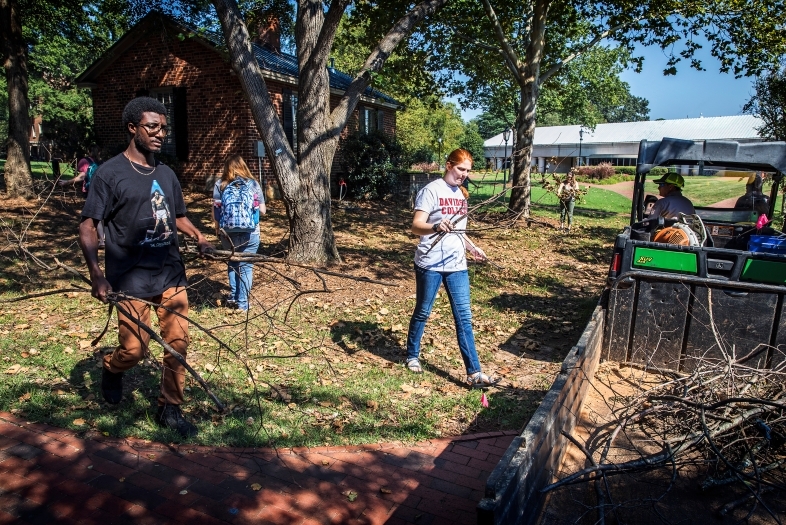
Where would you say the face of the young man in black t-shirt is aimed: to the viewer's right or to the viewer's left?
to the viewer's right

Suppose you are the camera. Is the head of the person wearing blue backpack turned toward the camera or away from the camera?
away from the camera

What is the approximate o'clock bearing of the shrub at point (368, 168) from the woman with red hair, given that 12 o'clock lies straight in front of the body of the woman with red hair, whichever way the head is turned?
The shrub is roughly at 7 o'clock from the woman with red hair.

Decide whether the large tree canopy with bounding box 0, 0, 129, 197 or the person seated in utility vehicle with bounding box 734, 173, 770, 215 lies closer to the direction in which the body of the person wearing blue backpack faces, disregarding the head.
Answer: the large tree canopy

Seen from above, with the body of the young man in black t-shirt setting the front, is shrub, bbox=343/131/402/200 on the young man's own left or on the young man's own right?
on the young man's own left

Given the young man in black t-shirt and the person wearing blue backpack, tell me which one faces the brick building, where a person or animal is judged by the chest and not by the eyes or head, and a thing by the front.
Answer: the person wearing blue backpack

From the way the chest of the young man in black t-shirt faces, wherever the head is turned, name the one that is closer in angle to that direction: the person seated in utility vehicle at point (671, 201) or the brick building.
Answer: the person seated in utility vehicle

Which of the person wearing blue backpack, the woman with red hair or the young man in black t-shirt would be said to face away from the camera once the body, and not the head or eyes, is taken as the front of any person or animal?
the person wearing blue backpack

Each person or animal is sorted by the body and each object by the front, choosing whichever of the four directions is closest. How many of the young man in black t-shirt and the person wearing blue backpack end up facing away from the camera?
1

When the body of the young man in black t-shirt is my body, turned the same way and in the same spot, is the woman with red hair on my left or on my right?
on my left

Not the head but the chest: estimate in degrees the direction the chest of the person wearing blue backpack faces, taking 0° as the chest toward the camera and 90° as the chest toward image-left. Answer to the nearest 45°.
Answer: approximately 180°
